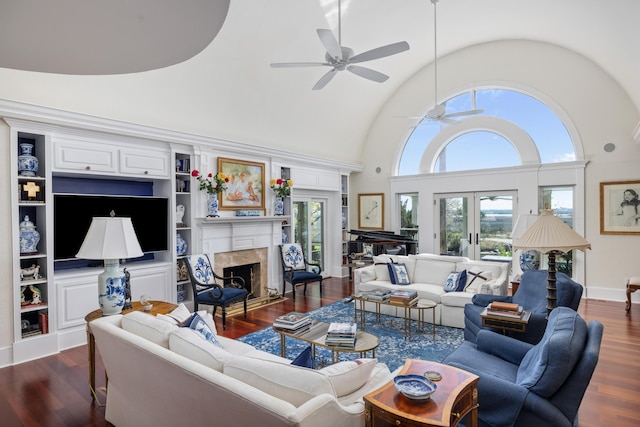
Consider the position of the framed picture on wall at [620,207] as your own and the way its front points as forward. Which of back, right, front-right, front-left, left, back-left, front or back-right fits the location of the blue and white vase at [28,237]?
front-right

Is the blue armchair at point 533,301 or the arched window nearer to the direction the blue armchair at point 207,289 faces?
the blue armchair

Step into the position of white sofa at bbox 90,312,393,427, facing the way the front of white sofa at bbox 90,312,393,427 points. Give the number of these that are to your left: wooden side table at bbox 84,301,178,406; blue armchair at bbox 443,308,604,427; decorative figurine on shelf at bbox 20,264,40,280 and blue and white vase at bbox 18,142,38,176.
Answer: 3

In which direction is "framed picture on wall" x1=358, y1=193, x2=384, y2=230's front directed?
toward the camera

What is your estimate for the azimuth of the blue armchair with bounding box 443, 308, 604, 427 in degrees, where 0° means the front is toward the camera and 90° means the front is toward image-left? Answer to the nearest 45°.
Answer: approximately 135°

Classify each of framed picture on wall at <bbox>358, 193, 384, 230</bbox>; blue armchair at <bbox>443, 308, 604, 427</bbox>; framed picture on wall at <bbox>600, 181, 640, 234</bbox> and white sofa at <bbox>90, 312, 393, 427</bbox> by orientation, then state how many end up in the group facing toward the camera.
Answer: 2

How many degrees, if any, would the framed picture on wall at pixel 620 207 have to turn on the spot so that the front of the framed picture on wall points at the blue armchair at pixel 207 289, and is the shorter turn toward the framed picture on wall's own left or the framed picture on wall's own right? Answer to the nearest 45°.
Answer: approximately 45° to the framed picture on wall's own right

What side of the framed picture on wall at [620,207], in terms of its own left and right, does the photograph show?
front

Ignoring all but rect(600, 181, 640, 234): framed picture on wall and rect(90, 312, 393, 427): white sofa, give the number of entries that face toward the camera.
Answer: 1

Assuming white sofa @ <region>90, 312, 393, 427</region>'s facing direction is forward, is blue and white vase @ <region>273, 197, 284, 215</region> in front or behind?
in front

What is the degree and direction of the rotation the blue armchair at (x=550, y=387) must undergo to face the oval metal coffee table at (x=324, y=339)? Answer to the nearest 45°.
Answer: approximately 45° to its left

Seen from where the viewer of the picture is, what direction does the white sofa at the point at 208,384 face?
facing away from the viewer and to the right of the viewer

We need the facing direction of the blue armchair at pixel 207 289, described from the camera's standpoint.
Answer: facing the viewer and to the right of the viewer

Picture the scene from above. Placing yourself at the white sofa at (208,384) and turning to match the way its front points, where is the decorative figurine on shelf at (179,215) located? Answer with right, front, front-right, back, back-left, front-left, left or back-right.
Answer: front-left

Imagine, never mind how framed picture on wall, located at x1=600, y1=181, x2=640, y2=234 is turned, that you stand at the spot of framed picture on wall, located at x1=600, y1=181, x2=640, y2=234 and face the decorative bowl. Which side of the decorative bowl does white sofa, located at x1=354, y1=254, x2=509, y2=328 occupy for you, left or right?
right
